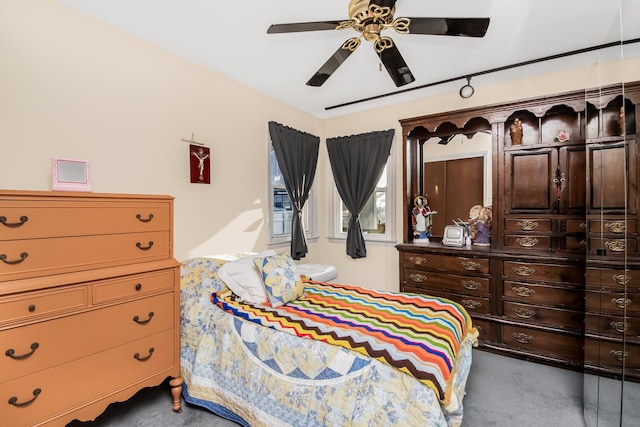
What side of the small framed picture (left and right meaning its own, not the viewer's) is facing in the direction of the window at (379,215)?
left

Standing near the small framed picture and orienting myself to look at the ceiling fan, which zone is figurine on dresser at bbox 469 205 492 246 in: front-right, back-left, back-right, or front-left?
front-left

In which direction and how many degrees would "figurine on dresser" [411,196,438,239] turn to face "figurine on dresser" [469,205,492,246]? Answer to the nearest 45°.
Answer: approximately 90° to its left

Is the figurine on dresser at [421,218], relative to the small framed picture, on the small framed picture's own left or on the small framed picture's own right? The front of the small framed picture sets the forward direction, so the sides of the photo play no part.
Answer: on the small framed picture's own left

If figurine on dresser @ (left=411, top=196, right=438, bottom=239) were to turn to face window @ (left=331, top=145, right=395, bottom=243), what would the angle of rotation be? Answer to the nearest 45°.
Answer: approximately 90° to its right

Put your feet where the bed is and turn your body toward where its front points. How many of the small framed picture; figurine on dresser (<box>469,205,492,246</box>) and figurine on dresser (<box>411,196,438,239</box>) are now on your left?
2

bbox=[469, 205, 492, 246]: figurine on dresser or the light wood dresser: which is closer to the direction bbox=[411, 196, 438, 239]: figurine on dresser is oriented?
the light wood dresser

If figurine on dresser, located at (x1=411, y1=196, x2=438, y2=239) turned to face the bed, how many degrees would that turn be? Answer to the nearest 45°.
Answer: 0° — it already faces it

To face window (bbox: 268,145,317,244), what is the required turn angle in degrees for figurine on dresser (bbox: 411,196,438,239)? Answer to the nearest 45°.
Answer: approximately 90° to its right

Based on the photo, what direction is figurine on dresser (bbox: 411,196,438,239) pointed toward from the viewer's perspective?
toward the camera

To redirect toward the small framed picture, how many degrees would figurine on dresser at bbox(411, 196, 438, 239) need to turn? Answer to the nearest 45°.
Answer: approximately 45° to its right

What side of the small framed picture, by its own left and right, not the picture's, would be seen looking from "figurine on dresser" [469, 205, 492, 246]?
left

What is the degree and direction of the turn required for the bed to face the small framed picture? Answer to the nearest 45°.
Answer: approximately 135° to its right

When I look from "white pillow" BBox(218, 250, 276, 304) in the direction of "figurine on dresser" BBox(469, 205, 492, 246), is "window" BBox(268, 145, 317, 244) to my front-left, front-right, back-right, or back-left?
front-left

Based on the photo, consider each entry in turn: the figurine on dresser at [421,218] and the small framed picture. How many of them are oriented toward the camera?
2

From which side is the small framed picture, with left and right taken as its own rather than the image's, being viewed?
front

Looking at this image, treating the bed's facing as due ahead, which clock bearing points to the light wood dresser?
The light wood dresser is roughly at 4 o'clock from the bed.
